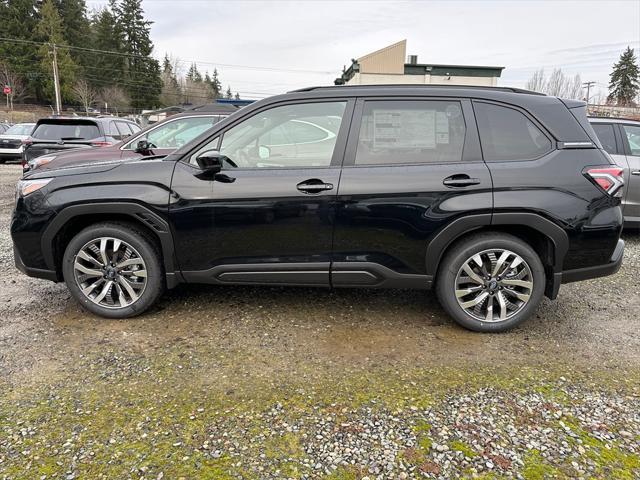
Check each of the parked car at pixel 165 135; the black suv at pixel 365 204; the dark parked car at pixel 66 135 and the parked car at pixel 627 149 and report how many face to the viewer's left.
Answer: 2

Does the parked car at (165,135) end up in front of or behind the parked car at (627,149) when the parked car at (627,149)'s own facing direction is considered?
behind

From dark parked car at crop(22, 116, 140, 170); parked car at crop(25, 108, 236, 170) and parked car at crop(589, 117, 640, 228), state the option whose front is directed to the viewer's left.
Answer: parked car at crop(25, 108, 236, 170)

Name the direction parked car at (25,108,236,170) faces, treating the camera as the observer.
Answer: facing to the left of the viewer

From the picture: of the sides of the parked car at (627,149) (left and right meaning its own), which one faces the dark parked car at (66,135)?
back

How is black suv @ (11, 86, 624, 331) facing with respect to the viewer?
to the viewer's left

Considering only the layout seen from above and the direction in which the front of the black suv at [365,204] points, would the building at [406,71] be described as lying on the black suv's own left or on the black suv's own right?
on the black suv's own right

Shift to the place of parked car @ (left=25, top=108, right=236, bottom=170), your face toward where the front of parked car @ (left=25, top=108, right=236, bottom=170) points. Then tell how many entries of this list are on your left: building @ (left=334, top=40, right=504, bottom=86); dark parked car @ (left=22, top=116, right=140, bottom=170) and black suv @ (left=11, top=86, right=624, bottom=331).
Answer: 1

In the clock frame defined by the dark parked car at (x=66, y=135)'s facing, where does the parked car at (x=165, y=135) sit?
The parked car is roughly at 4 o'clock from the dark parked car.

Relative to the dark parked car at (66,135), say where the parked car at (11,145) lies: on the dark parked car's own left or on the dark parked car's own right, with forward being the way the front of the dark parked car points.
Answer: on the dark parked car's own left
